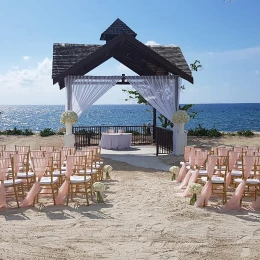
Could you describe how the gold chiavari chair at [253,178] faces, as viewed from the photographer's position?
facing away from the viewer and to the left of the viewer

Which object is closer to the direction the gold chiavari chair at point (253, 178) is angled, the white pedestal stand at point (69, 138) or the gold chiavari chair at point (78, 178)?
the white pedestal stand

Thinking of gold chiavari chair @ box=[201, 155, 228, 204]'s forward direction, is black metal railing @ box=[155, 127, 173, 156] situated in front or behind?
in front

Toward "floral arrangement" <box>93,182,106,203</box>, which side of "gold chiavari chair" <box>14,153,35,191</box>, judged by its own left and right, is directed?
right

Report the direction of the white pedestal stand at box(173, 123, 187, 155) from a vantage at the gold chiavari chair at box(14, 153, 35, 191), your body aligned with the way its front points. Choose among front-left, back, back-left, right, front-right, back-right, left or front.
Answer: front

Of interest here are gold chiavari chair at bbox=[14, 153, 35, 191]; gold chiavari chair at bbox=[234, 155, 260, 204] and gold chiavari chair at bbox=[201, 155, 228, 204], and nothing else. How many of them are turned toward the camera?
0

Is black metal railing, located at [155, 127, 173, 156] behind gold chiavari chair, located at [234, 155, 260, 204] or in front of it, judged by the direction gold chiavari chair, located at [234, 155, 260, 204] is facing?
in front

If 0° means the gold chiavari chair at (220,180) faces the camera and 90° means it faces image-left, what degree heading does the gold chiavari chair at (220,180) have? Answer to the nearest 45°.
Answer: approximately 135°

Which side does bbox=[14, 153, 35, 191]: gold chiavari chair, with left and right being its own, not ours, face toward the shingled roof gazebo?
front

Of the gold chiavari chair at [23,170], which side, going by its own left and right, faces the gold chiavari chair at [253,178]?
right

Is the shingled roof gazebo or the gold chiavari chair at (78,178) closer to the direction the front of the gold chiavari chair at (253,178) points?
the shingled roof gazebo

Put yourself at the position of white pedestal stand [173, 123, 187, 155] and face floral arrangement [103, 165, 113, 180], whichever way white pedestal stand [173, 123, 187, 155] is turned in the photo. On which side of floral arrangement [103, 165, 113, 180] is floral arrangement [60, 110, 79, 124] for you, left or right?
right

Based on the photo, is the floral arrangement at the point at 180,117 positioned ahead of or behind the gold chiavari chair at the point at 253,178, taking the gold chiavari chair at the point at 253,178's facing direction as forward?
ahead

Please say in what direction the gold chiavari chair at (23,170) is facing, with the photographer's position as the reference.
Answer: facing away from the viewer and to the right of the viewer

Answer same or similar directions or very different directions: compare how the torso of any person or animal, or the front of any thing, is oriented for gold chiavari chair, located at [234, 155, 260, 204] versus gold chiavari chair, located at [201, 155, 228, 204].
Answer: same or similar directions
